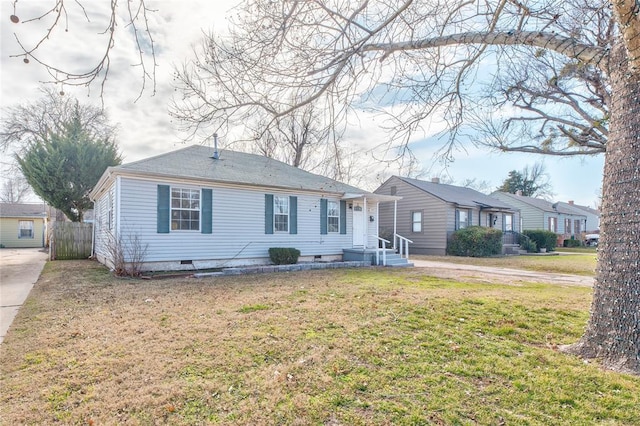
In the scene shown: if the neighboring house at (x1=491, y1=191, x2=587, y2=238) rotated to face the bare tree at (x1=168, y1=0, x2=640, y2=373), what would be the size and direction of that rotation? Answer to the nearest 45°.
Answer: approximately 45° to its right

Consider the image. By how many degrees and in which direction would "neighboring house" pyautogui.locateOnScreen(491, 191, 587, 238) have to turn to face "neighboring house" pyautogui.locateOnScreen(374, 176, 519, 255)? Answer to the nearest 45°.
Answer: approximately 45° to its right

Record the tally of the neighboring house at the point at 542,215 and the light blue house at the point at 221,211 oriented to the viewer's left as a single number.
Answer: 0

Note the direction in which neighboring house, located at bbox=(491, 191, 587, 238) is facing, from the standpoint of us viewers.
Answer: facing the viewer and to the right of the viewer

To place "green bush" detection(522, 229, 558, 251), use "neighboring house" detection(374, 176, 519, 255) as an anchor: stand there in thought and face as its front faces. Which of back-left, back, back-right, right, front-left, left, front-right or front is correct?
left

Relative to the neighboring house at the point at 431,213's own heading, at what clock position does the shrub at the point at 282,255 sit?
The shrub is roughly at 2 o'clock from the neighboring house.

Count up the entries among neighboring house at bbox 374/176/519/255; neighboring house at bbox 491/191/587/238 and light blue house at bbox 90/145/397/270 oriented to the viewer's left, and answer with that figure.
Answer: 0
